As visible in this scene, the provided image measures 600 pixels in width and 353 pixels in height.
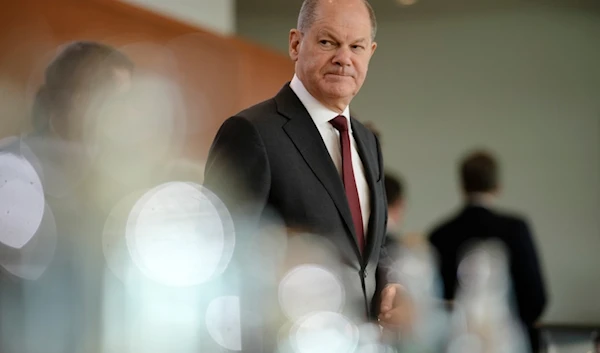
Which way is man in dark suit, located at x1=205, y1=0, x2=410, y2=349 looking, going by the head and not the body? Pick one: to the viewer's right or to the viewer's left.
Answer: to the viewer's right

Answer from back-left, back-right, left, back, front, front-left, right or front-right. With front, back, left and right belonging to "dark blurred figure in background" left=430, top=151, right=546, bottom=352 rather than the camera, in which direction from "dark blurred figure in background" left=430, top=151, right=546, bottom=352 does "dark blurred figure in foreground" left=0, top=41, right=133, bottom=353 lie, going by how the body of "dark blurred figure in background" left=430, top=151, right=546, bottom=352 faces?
back-left

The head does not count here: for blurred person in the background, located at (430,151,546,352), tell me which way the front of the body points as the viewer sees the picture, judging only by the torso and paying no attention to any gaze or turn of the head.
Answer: away from the camera

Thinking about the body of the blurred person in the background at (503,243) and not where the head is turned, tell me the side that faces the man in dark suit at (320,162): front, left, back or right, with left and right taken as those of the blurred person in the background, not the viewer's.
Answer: back
